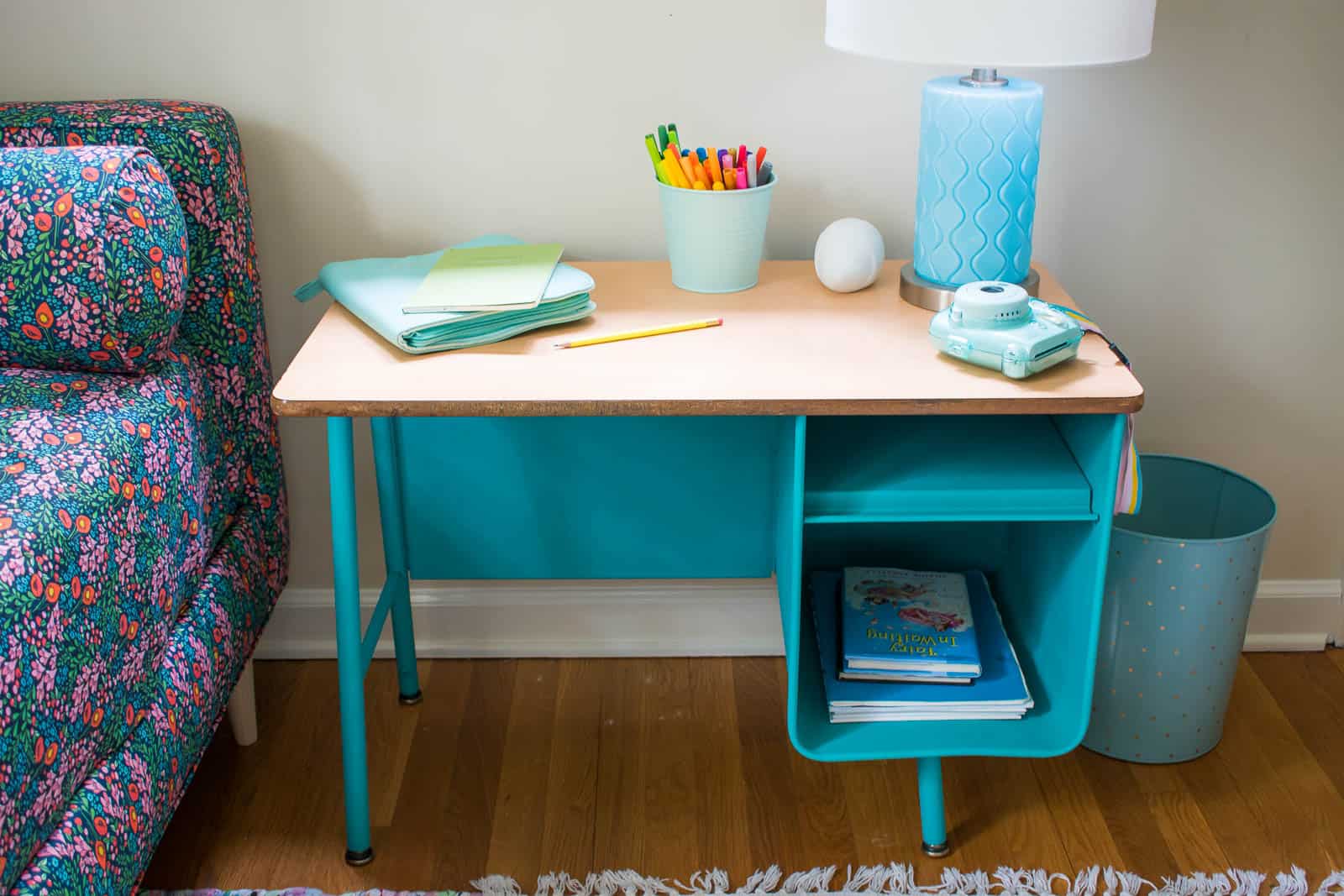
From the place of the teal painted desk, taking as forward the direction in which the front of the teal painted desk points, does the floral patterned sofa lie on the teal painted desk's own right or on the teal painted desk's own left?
on the teal painted desk's own right

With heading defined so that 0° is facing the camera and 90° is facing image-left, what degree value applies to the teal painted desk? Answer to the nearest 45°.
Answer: approximately 0°
